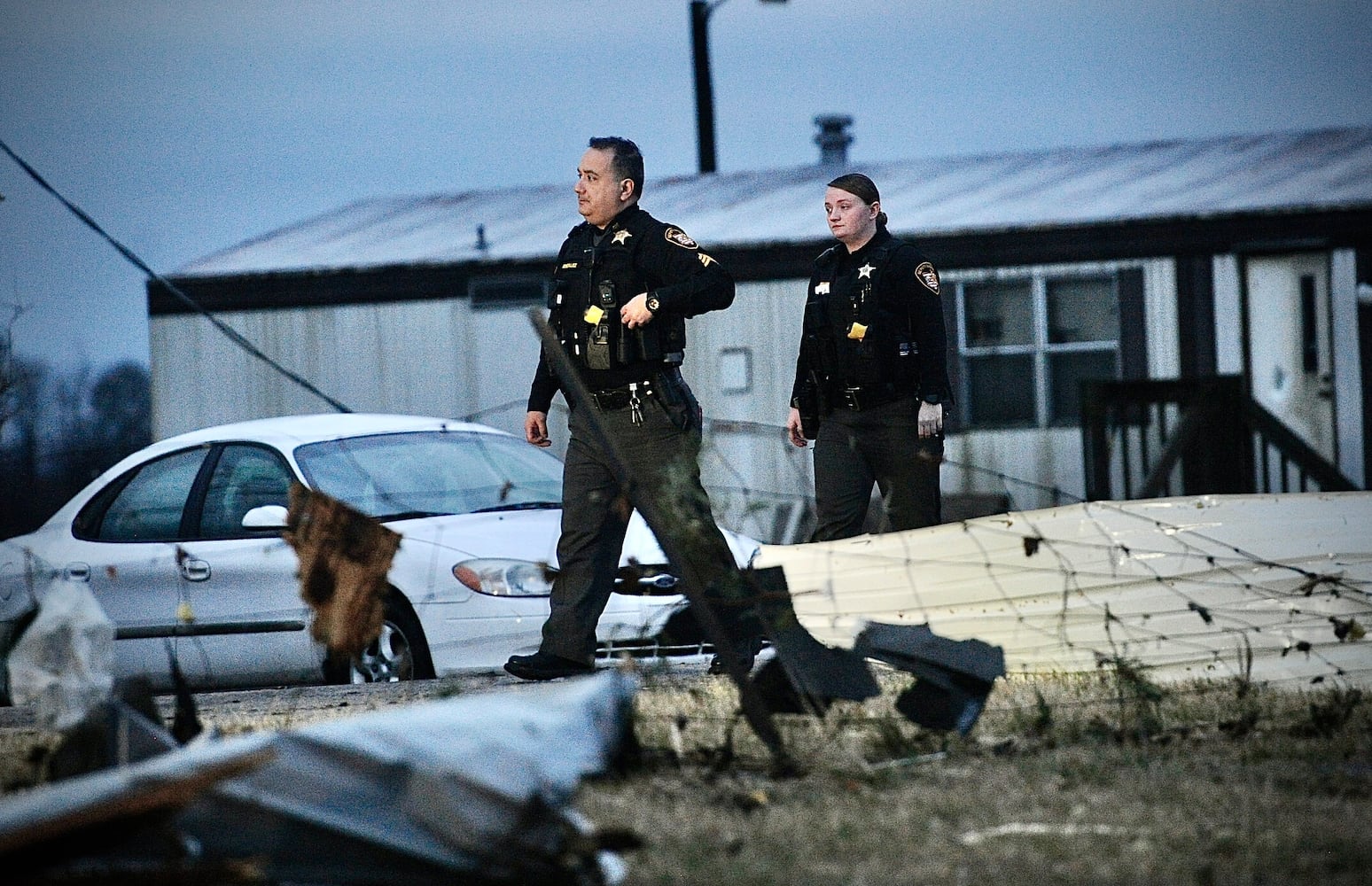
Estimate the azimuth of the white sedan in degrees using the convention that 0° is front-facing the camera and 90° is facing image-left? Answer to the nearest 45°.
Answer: approximately 315°

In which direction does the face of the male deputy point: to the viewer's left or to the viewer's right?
to the viewer's left

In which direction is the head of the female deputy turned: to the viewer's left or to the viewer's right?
to the viewer's left

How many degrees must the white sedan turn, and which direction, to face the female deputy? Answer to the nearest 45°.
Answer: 0° — it already faces them

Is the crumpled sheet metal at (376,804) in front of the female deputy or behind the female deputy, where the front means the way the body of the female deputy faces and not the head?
in front

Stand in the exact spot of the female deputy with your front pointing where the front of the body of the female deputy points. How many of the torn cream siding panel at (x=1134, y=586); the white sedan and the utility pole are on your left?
1

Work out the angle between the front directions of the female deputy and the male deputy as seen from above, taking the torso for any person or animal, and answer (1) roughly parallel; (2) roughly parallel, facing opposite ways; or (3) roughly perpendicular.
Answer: roughly parallel

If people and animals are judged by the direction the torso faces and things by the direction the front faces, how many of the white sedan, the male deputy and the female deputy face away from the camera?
0

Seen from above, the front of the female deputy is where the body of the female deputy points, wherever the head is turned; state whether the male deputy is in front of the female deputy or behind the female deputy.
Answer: in front

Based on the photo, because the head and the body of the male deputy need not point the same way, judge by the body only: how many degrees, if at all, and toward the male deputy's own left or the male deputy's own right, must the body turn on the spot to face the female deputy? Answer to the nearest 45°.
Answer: approximately 135° to the male deputy's own left

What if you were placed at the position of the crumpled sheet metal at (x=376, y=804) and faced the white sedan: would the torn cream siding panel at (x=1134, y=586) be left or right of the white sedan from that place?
right

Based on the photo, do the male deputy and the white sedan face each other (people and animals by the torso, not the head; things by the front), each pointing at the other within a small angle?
no

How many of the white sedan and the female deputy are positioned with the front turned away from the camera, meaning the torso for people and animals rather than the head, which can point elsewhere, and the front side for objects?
0

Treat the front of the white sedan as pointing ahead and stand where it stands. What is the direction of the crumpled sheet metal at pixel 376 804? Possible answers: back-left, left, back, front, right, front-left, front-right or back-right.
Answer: front-right

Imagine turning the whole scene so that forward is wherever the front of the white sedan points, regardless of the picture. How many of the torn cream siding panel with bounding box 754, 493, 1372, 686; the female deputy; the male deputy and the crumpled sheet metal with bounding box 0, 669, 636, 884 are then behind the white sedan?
0
